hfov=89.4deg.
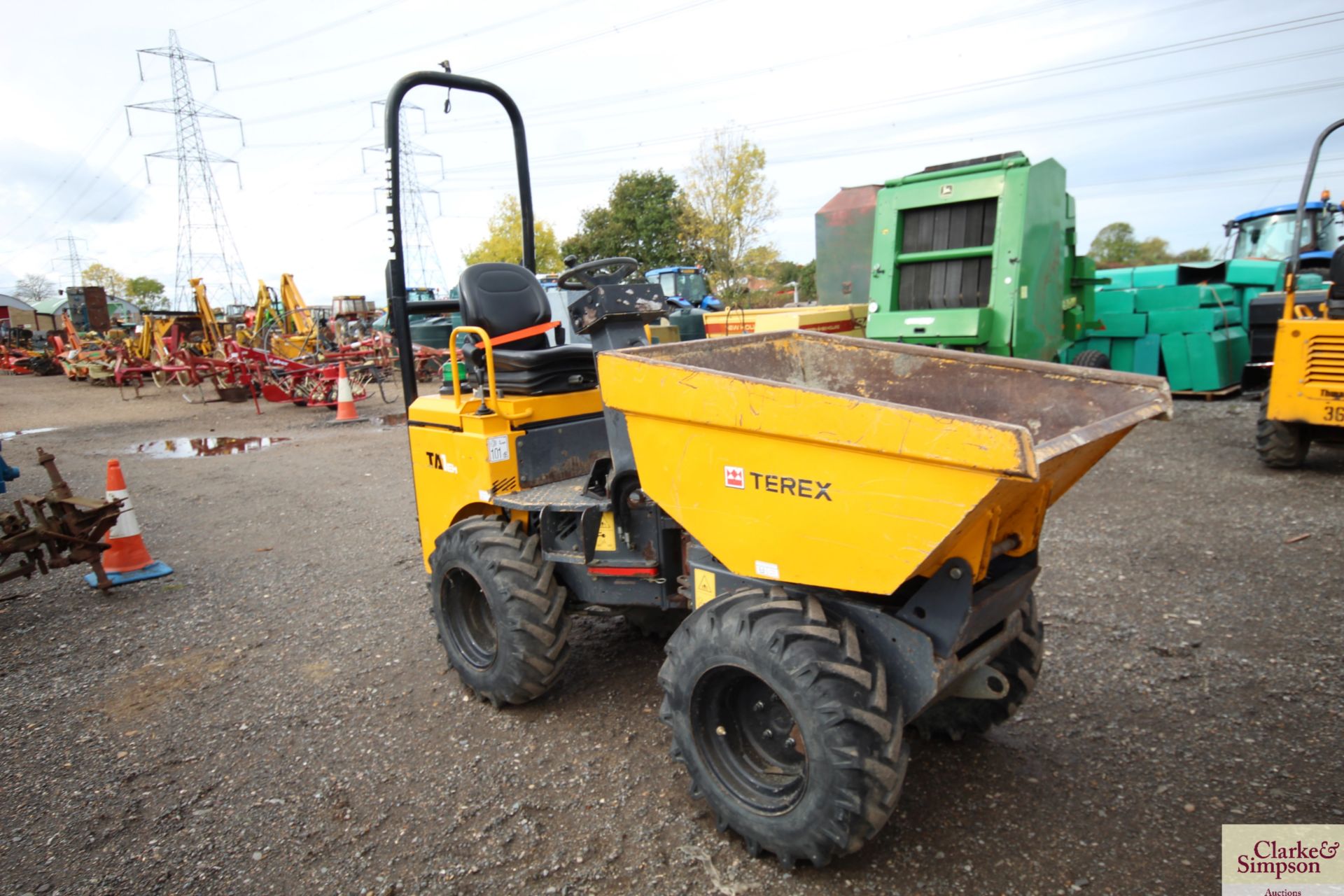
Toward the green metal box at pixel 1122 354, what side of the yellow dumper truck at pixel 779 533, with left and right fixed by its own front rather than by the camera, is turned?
left

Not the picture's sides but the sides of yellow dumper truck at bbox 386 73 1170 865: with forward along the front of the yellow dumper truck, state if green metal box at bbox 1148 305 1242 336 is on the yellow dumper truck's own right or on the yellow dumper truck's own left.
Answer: on the yellow dumper truck's own left

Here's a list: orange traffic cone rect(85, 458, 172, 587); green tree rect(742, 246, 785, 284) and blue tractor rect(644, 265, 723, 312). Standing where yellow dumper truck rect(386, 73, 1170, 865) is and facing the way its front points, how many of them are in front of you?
0

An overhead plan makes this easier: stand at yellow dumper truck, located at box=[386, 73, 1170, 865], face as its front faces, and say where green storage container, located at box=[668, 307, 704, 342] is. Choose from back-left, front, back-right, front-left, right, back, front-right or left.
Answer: back-left

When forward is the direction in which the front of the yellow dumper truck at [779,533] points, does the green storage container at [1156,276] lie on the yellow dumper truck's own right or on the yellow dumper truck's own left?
on the yellow dumper truck's own left

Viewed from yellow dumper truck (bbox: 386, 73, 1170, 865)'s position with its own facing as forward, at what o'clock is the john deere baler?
The john deere baler is roughly at 8 o'clock from the yellow dumper truck.

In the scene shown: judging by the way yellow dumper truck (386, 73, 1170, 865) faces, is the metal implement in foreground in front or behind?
behind

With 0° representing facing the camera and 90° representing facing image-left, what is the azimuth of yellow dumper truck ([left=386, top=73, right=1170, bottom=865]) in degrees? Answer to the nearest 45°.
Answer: approximately 315°

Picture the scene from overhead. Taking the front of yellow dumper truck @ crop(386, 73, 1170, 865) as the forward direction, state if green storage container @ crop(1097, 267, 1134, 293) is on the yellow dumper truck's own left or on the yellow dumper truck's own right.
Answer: on the yellow dumper truck's own left

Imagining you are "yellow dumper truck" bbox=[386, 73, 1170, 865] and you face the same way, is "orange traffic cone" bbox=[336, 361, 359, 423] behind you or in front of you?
behind

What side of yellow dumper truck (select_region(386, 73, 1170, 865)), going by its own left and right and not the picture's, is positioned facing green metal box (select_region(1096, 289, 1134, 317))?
left
